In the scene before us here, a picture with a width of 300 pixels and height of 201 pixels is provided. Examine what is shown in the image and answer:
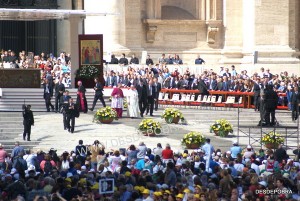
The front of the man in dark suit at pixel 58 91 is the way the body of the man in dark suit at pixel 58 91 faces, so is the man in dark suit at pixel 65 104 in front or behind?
in front

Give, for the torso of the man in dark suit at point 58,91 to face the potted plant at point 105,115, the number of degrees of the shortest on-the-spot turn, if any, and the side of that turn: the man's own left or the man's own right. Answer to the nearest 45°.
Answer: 0° — they already face it

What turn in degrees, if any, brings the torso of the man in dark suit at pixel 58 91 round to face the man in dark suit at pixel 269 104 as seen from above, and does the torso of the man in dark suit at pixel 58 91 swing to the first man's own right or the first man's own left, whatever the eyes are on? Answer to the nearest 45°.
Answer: approximately 45° to the first man's own left

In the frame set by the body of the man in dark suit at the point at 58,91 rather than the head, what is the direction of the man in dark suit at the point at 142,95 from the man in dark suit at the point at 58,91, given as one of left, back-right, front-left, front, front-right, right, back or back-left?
front-left

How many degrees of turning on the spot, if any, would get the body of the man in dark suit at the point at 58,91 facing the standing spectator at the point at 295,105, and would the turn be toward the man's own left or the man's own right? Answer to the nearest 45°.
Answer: approximately 45° to the man's own left

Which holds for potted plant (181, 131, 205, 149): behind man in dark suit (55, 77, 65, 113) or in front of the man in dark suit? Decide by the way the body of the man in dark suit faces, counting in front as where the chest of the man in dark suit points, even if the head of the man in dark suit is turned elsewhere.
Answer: in front

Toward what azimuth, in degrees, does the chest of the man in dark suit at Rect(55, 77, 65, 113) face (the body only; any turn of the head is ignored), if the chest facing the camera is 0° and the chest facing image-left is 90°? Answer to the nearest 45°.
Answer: approximately 315°
